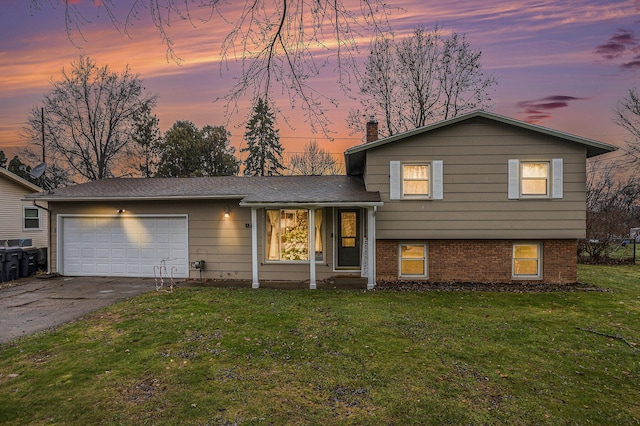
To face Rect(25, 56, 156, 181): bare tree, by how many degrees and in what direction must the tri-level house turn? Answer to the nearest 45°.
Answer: approximately 135° to its right

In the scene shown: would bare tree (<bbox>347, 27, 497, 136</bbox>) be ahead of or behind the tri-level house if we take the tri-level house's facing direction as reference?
behind

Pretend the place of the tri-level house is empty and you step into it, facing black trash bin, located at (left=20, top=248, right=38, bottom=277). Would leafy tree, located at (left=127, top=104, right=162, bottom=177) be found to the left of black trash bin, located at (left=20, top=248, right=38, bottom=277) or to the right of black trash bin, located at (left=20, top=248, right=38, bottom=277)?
right

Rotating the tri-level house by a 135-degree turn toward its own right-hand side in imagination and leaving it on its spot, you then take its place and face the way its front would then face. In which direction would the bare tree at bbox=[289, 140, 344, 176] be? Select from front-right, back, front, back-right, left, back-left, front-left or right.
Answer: front-right

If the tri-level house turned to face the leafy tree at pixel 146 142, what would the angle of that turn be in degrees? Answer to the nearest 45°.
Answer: approximately 135° to its right

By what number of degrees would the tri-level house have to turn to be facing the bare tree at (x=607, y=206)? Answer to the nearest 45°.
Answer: approximately 135° to its left

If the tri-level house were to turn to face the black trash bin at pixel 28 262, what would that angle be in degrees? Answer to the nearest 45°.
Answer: approximately 90° to its right

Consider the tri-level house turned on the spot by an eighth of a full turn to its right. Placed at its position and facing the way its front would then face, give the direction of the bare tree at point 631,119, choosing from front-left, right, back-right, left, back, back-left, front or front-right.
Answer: back

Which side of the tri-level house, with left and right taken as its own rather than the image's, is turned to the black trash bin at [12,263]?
right

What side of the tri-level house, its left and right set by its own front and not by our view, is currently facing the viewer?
front
